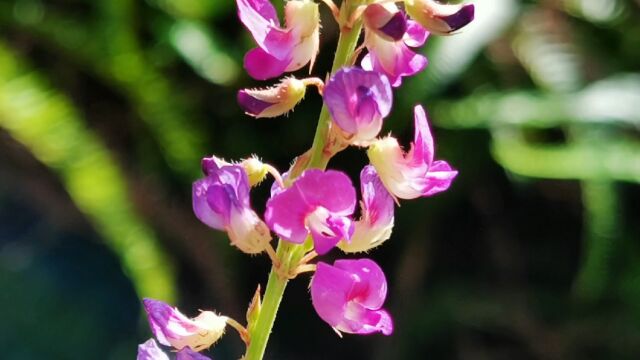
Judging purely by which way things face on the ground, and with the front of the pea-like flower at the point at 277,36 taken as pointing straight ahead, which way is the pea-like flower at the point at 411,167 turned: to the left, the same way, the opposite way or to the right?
the opposite way

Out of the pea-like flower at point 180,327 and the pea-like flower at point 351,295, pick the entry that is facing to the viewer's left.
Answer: the pea-like flower at point 180,327

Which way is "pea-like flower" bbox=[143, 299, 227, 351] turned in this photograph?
to the viewer's left

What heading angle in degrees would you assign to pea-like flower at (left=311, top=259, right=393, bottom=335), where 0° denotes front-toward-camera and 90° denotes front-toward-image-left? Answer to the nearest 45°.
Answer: approximately 315°

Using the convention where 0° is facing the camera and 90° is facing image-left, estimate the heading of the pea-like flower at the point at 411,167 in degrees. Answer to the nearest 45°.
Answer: approximately 270°

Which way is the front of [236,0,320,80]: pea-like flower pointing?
to the viewer's left

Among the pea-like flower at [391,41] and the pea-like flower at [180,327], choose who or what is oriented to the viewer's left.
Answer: the pea-like flower at [180,327]
